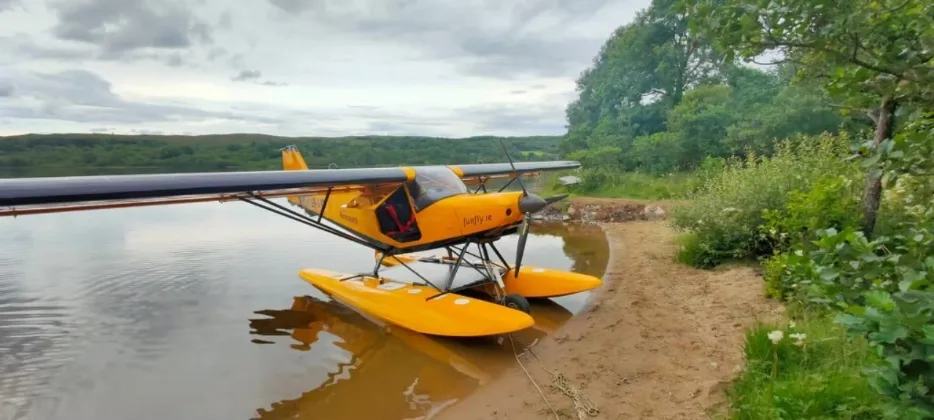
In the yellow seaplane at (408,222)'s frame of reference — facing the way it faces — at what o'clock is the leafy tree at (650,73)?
The leafy tree is roughly at 9 o'clock from the yellow seaplane.

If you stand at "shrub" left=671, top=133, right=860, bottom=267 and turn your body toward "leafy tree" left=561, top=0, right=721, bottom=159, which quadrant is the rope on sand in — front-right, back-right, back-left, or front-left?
back-left

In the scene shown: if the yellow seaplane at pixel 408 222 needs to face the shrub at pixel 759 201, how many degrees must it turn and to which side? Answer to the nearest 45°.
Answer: approximately 45° to its left

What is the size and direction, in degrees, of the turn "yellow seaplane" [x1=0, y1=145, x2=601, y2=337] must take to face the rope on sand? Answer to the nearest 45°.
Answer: approximately 45° to its right

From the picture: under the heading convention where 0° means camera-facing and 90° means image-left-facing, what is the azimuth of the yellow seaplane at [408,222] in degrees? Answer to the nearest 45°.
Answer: approximately 315°

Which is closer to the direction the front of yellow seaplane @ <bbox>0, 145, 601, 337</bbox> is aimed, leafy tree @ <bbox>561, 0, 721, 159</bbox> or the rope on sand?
the rope on sand
